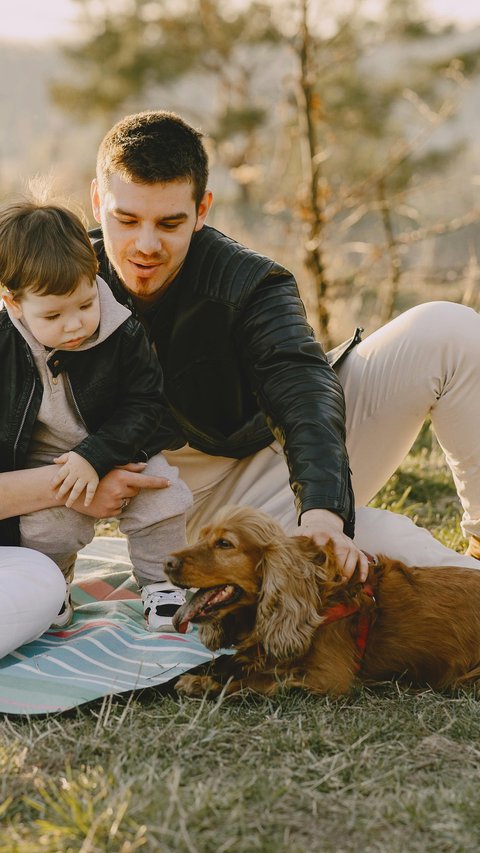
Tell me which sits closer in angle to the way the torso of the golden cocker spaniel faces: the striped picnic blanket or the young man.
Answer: the striped picnic blanket

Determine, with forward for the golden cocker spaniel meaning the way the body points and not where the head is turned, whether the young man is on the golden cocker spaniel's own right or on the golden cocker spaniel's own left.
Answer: on the golden cocker spaniel's own right

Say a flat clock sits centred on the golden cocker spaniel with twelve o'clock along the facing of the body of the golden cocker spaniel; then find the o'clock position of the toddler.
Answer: The toddler is roughly at 1 o'clock from the golden cocker spaniel.

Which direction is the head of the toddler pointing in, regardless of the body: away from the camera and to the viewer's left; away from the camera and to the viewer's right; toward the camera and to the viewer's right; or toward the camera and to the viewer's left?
toward the camera and to the viewer's right

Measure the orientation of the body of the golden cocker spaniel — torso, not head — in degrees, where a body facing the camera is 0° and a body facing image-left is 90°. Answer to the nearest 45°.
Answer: approximately 90°

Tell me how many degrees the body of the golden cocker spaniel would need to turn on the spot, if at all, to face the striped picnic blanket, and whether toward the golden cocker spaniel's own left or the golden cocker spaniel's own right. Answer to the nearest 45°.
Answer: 0° — it already faces it
